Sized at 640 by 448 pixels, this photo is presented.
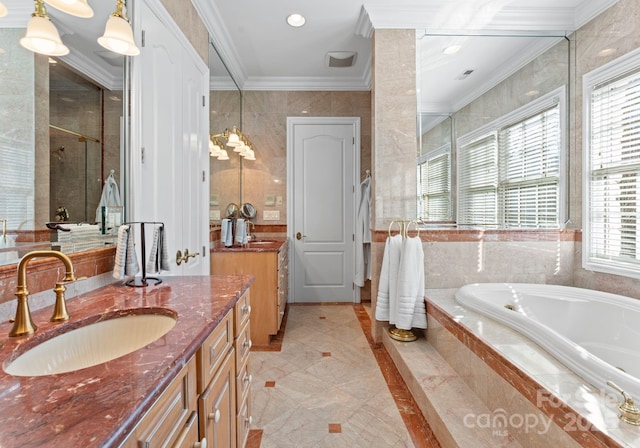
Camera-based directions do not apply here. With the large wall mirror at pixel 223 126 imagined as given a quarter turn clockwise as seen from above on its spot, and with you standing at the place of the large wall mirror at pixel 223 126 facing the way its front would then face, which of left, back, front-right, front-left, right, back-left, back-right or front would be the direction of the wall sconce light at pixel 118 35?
front

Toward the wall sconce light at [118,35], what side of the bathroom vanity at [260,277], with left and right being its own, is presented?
right

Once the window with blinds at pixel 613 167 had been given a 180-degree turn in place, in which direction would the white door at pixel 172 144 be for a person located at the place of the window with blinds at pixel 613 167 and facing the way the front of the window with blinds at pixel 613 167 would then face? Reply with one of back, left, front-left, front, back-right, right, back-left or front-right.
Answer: back

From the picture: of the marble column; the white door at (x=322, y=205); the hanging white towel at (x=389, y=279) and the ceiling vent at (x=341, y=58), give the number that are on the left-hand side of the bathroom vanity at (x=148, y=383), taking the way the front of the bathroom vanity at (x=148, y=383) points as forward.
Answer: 4

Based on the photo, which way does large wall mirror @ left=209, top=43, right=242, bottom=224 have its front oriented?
to the viewer's right

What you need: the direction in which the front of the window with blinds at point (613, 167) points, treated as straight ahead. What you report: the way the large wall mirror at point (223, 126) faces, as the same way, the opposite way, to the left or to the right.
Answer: the opposite way

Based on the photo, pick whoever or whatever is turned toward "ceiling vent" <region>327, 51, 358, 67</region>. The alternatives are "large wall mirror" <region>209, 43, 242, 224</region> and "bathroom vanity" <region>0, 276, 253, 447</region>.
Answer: the large wall mirror

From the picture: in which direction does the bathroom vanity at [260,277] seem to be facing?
to the viewer's right

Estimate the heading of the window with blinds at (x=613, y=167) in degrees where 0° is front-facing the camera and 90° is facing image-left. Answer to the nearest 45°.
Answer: approximately 45°

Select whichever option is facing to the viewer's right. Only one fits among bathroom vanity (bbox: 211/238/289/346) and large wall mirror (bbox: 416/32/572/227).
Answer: the bathroom vanity

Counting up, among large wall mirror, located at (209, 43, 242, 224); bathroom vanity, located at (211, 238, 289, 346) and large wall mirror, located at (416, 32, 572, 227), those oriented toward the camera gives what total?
1

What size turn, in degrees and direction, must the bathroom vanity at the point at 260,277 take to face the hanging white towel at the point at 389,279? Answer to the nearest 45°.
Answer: approximately 45° to its right

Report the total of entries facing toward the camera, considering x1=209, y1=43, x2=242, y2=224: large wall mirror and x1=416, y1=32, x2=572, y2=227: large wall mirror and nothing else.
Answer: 1

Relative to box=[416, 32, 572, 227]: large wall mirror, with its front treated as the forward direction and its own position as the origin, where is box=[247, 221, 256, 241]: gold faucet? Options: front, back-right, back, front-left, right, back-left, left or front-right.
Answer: right

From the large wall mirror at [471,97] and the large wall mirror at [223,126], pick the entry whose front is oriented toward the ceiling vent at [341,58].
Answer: the large wall mirror at [223,126]

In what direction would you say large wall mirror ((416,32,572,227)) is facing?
toward the camera
